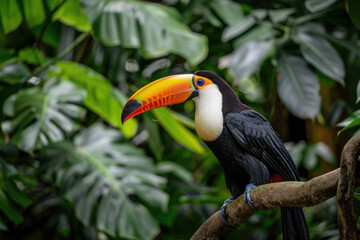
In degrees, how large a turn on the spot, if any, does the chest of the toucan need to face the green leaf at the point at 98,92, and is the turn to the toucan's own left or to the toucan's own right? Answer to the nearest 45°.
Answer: approximately 45° to the toucan's own right

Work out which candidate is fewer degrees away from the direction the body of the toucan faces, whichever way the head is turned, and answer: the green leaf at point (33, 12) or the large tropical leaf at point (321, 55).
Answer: the green leaf

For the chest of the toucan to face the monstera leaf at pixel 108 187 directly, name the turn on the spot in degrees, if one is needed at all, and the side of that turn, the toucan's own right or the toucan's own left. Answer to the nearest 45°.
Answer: approximately 45° to the toucan's own right

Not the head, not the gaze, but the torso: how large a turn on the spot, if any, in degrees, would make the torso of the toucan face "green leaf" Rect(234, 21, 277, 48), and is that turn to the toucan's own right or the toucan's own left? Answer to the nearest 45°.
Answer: approximately 90° to the toucan's own right

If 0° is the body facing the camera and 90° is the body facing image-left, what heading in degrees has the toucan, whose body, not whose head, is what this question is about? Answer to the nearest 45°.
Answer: approximately 90°

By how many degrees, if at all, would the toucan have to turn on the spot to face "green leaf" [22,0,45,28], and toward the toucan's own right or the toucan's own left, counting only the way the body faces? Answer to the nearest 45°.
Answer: approximately 45° to the toucan's own right

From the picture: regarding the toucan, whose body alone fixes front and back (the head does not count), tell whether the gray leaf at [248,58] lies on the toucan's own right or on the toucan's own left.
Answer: on the toucan's own right

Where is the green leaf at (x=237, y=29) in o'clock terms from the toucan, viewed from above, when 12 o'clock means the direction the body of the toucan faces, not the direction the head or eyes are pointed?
The green leaf is roughly at 3 o'clock from the toucan.

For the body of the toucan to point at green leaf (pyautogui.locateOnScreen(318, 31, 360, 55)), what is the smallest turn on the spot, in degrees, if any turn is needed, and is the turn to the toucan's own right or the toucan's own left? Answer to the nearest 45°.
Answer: approximately 135° to the toucan's own right
